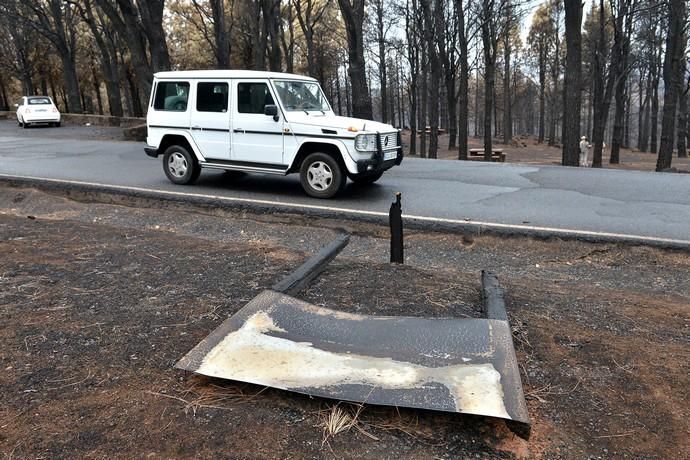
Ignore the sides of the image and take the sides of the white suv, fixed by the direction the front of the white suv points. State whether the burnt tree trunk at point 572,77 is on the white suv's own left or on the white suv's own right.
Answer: on the white suv's own left

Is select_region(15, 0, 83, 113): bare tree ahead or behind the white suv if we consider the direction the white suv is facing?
behind

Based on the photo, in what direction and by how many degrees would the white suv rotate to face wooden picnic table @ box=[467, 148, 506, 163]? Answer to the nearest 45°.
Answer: approximately 90° to its left

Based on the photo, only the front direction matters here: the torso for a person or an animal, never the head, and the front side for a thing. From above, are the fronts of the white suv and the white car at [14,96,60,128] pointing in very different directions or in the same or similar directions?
very different directions

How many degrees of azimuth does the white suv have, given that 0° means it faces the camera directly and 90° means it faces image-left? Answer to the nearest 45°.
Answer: approximately 315°

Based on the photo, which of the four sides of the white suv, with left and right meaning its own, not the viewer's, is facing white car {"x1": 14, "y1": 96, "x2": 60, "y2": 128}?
back
